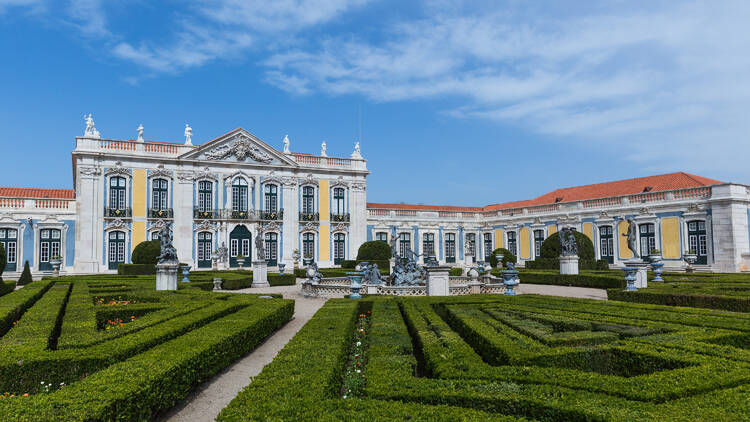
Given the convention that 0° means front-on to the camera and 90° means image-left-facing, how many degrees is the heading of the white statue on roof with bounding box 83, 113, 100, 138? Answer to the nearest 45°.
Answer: approximately 0°

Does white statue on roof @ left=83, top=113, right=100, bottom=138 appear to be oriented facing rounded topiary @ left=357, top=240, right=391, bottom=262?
no

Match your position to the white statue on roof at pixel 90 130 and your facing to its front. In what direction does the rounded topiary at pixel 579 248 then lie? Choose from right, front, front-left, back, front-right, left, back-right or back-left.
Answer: front-left

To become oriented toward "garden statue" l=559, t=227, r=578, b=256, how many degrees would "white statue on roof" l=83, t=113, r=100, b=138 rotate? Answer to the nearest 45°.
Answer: approximately 45° to its left

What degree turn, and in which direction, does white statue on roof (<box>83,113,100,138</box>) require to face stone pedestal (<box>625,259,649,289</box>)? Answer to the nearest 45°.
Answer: approximately 45° to its left

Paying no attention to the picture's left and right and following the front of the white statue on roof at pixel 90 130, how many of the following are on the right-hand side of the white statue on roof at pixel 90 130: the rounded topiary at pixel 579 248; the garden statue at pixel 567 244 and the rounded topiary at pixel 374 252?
0

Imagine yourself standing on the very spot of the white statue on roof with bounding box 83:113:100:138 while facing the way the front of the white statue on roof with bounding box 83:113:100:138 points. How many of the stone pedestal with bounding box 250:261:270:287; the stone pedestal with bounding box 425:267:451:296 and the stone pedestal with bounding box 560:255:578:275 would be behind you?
0

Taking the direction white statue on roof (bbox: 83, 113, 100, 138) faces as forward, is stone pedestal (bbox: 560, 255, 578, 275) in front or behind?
in front

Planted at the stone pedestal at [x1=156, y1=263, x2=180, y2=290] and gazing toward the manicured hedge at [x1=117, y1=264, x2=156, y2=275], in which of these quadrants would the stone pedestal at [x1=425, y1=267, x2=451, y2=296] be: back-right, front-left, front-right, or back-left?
back-right

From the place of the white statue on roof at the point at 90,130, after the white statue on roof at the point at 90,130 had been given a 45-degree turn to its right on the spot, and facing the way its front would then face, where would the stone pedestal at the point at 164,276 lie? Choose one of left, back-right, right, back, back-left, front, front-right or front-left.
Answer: front-left

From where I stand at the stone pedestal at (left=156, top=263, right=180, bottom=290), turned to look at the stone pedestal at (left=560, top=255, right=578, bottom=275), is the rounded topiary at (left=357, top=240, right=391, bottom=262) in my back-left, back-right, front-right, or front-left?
front-left

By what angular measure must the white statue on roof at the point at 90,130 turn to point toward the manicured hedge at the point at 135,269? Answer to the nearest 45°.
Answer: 0° — it already faces it
